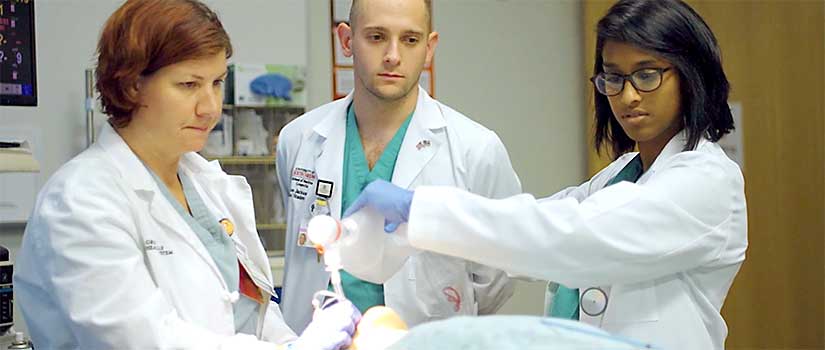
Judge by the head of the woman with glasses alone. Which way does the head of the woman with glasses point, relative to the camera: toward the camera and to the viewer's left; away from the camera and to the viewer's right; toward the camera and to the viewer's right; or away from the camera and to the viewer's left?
toward the camera and to the viewer's left

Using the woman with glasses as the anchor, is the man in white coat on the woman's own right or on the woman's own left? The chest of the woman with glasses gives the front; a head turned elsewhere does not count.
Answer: on the woman's own right

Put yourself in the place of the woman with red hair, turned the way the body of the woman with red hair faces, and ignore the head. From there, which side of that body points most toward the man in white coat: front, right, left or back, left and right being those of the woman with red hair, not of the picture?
left

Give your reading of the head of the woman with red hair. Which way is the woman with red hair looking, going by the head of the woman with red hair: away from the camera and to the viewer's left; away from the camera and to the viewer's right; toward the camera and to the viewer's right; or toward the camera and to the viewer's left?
toward the camera and to the viewer's right

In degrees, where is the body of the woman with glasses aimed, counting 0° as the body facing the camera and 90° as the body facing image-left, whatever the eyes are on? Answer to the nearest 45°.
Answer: approximately 45°

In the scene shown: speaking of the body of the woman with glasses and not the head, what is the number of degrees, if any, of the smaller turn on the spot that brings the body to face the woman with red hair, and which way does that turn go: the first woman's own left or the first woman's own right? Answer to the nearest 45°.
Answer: approximately 45° to the first woman's own right

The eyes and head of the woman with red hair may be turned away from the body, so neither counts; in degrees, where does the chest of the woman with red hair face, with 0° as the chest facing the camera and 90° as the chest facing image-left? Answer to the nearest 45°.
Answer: approximately 315°

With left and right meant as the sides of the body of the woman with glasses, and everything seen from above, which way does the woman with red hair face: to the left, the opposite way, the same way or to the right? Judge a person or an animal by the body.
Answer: to the left

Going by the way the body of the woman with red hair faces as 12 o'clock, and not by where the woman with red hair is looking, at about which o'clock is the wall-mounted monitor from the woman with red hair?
The wall-mounted monitor is roughly at 7 o'clock from the woman with red hair.

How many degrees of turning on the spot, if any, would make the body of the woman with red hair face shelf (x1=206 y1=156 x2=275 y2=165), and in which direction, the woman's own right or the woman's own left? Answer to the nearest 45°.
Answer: approximately 135° to the woman's own left
